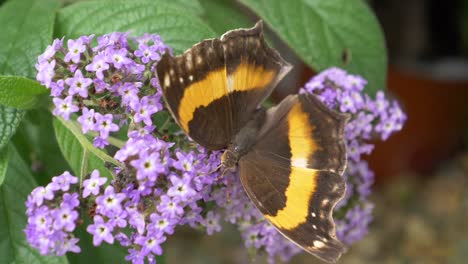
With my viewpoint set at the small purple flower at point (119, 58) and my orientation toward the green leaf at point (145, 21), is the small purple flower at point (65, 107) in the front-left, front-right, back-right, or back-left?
back-left

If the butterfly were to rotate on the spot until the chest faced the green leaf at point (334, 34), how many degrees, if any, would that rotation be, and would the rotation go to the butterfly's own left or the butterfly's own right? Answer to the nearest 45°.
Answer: approximately 180°

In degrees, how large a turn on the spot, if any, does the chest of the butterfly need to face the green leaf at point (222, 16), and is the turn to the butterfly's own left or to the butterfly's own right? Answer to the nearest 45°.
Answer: approximately 135° to the butterfly's own right

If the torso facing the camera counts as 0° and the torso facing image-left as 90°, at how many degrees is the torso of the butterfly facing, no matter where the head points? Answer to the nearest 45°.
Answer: approximately 45°
